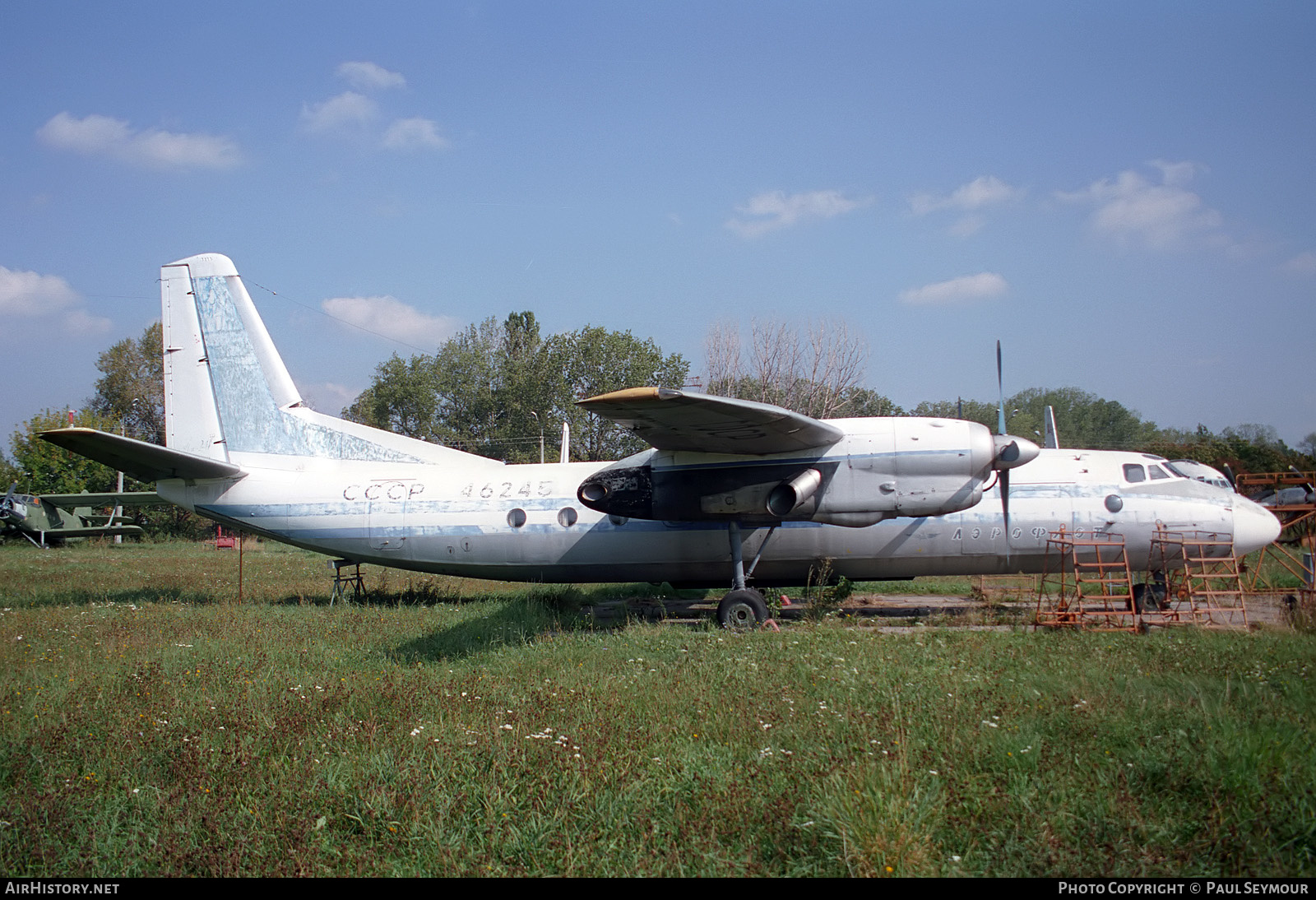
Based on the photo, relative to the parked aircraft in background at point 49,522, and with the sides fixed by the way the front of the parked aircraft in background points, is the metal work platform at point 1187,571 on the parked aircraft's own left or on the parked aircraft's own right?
on the parked aircraft's own left

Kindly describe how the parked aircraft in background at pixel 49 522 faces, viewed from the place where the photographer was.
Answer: facing the viewer and to the left of the viewer

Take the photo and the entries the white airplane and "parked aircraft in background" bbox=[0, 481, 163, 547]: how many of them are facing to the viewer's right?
1

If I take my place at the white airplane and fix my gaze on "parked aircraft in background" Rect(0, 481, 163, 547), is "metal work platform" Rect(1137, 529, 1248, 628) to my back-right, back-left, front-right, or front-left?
back-right

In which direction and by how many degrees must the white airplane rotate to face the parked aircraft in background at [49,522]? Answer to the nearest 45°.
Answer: approximately 135° to its left

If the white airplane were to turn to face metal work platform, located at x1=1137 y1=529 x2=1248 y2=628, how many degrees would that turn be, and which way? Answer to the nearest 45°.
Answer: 0° — it already faces it

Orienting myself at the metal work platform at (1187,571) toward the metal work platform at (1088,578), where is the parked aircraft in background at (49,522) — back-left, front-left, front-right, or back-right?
front-right

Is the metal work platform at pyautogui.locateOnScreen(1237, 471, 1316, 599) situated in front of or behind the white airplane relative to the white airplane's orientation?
in front

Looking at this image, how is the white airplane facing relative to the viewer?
to the viewer's right

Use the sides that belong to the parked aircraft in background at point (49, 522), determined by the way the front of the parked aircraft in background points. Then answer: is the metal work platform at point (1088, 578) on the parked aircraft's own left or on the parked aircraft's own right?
on the parked aircraft's own left

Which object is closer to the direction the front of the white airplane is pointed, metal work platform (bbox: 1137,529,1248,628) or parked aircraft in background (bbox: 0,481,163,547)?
the metal work platform

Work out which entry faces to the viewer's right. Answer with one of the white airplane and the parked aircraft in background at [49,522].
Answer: the white airplane
